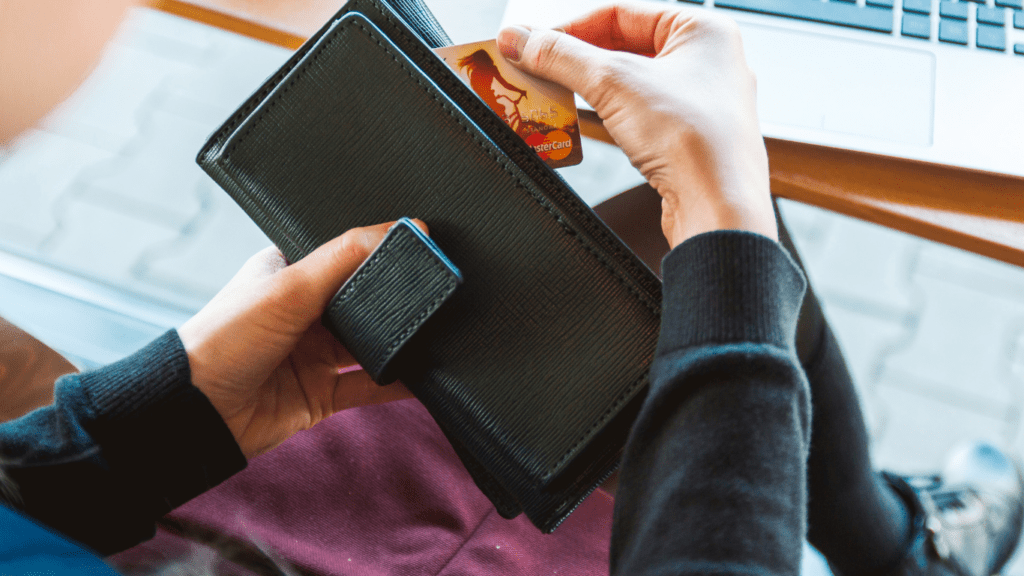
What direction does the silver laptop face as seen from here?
toward the camera
